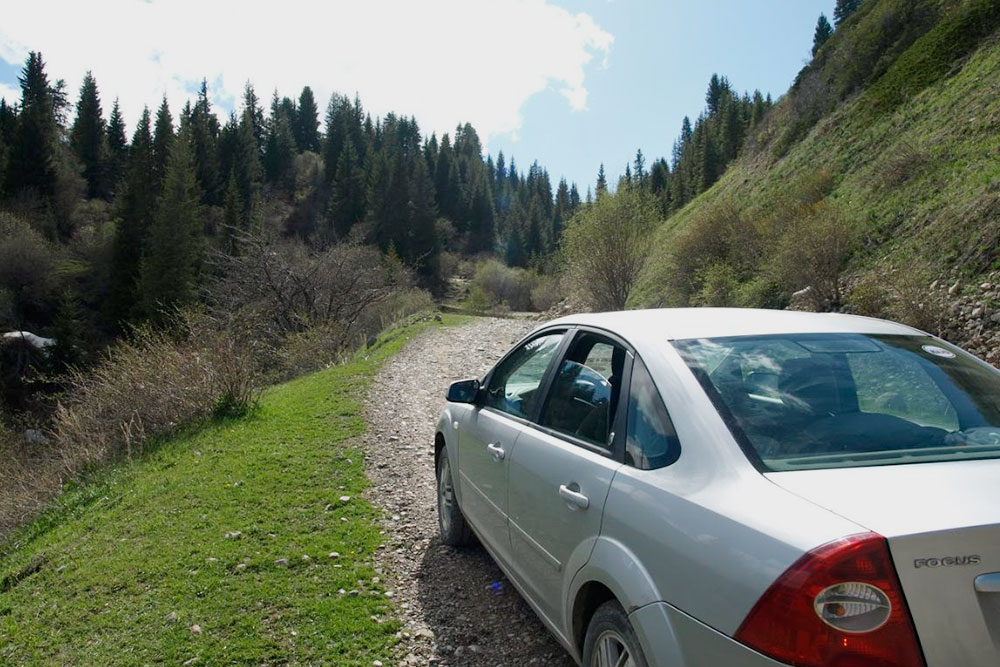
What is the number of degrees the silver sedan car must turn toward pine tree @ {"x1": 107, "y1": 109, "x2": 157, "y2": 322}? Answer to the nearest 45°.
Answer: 0° — it already faces it

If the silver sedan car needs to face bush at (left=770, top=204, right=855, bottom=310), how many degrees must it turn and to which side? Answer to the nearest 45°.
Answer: approximately 45° to its right

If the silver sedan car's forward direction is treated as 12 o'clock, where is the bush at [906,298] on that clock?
The bush is roughly at 2 o'clock from the silver sedan car.

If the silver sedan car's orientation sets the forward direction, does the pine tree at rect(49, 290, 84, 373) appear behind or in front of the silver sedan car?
in front

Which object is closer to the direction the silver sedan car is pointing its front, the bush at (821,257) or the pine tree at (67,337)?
the pine tree

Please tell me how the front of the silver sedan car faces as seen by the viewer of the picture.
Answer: facing away from the viewer and to the left of the viewer

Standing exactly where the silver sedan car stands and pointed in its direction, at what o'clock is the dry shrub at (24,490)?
The dry shrub is roughly at 11 o'clock from the silver sedan car.

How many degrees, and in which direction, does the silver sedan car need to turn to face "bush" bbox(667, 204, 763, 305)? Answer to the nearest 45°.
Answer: approximately 45° to its right
